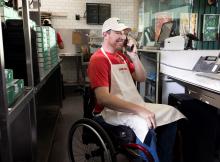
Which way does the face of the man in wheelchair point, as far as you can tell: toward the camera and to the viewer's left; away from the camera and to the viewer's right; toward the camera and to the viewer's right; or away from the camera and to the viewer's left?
toward the camera and to the viewer's right

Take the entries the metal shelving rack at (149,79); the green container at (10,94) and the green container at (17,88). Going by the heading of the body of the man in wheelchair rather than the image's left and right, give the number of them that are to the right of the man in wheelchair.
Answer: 2

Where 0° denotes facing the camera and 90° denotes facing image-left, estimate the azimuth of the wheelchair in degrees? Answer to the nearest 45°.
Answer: approximately 315°

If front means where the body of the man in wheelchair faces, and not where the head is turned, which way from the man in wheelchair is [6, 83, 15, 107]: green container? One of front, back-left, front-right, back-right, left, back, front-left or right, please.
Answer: right

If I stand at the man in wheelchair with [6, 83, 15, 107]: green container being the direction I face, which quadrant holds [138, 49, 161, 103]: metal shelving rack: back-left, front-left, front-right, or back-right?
back-right

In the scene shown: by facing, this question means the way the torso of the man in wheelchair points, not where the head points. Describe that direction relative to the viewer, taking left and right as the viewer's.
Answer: facing the viewer and to the right of the viewer

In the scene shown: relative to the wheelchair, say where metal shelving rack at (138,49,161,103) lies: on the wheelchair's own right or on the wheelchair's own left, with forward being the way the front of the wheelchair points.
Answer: on the wheelchair's own left

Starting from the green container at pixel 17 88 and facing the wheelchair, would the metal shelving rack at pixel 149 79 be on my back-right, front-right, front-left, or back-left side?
front-left

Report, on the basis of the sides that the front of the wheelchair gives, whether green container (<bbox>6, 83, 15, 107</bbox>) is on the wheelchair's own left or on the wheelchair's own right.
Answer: on the wheelchair's own right

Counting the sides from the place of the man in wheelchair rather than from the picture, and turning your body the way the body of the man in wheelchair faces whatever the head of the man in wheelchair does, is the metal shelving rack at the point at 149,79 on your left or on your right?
on your left

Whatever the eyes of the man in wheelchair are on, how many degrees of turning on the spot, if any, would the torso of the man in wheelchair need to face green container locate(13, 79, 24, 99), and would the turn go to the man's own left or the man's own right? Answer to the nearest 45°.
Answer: approximately 90° to the man's own right
